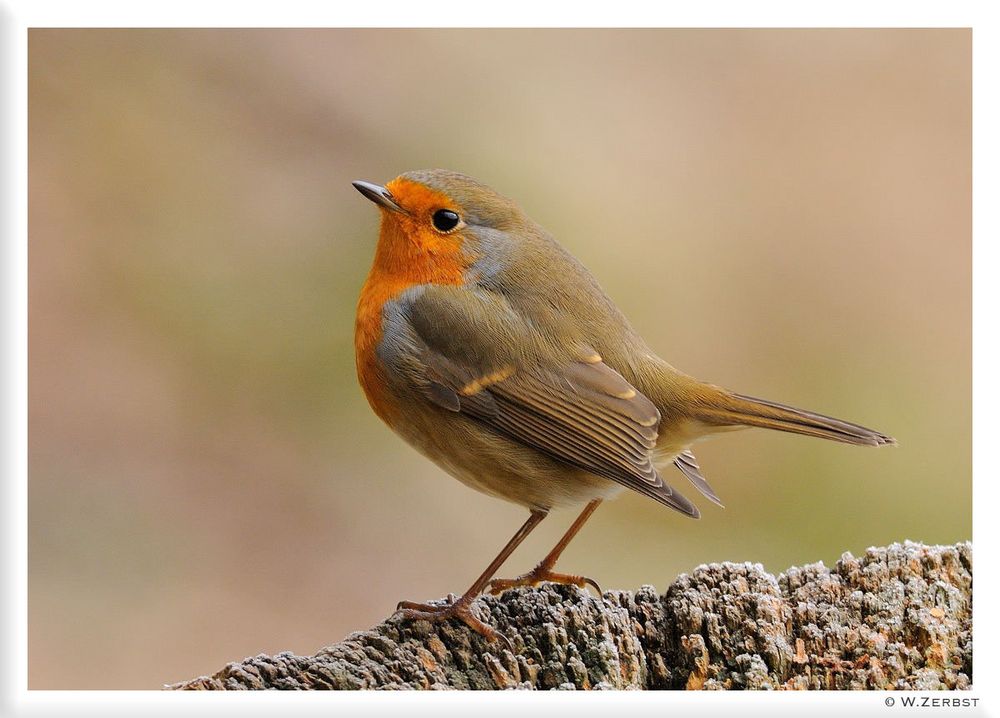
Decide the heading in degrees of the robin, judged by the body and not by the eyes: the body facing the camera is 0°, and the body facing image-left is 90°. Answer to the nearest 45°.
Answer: approximately 90°
